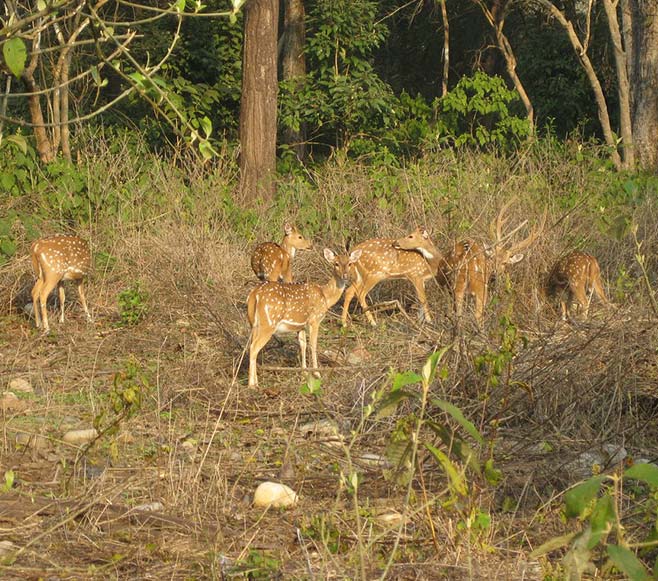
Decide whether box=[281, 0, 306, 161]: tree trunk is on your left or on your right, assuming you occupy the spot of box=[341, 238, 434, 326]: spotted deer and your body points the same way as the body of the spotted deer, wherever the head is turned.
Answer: on your left

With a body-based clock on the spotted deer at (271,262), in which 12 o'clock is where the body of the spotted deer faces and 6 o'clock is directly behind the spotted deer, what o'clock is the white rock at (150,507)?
The white rock is roughly at 3 o'clock from the spotted deer.

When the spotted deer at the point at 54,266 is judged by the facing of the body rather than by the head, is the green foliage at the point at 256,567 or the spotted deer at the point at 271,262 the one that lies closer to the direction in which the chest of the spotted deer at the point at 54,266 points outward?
the spotted deer

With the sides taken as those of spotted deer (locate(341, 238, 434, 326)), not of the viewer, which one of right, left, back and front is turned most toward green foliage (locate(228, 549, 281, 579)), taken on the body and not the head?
right

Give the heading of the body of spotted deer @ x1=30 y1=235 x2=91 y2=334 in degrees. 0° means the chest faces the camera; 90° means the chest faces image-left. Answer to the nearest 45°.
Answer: approximately 225°

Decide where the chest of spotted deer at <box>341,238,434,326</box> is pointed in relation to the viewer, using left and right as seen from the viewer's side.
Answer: facing to the right of the viewer

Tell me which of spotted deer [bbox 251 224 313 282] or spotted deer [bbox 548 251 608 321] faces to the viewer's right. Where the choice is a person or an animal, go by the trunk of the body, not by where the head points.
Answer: spotted deer [bbox 251 224 313 282]

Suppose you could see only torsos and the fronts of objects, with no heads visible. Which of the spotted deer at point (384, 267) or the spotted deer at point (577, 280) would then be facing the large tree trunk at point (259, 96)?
the spotted deer at point (577, 280)

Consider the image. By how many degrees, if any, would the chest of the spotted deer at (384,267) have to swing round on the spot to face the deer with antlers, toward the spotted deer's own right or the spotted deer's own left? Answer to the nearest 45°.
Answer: approximately 45° to the spotted deer's own right

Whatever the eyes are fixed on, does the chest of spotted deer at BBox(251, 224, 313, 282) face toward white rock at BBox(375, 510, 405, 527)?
no

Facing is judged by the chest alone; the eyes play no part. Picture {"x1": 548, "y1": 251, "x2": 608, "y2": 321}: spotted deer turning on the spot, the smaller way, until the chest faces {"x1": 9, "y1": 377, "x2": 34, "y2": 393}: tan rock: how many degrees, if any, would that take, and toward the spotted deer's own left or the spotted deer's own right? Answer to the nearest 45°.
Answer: approximately 90° to the spotted deer's own left

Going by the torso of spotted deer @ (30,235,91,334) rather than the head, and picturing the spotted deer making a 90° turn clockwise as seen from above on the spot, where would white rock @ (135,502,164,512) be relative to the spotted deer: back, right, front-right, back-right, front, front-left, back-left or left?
front-right

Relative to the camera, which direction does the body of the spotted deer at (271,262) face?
to the viewer's right

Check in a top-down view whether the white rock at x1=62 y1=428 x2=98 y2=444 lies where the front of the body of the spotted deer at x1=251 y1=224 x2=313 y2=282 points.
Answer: no

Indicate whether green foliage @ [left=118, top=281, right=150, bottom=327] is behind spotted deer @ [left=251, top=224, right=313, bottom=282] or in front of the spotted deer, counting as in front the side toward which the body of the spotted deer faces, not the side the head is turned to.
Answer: behind

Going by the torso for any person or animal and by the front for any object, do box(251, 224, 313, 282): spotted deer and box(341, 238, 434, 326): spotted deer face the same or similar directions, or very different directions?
same or similar directions
